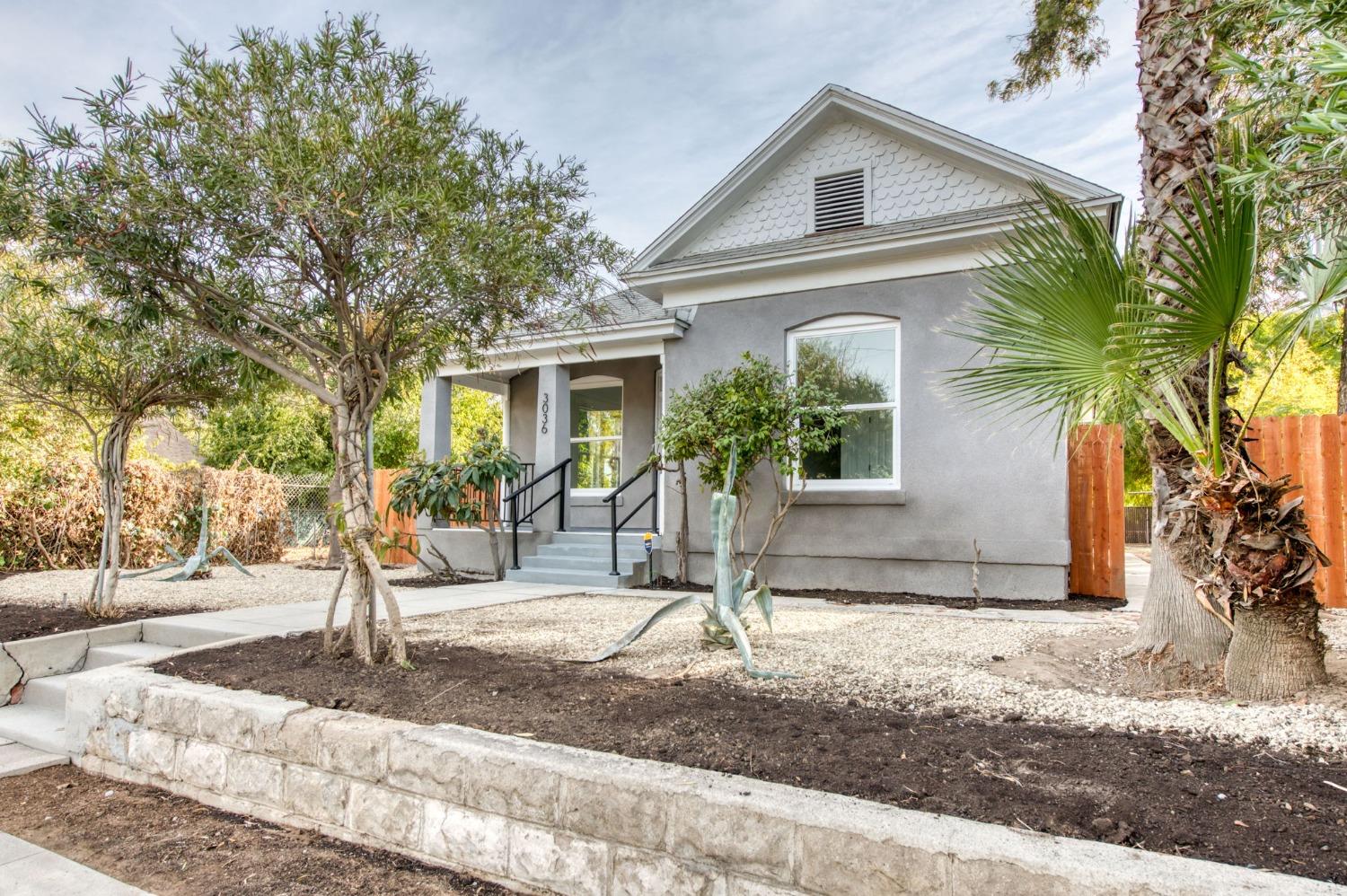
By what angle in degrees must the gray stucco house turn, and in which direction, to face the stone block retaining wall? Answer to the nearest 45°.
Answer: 0° — it already faces it

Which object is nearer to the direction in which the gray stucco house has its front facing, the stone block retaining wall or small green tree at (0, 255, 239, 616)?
the stone block retaining wall

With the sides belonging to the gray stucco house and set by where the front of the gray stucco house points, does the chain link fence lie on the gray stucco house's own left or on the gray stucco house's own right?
on the gray stucco house's own right

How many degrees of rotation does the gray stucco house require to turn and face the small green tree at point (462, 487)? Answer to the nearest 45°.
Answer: approximately 90° to its right

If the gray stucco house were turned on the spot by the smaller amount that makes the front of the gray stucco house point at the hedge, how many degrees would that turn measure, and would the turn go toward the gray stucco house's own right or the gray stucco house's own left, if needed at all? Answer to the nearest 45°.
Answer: approximately 90° to the gray stucco house's own right

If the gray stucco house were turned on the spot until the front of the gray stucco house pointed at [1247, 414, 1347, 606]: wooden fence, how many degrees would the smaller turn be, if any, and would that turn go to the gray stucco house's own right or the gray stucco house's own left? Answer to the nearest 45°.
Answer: approximately 90° to the gray stucco house's own left

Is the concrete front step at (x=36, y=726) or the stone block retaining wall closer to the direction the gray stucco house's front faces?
the stone block retaining wall

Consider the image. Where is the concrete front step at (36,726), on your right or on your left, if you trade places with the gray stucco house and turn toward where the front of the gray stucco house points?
on your right

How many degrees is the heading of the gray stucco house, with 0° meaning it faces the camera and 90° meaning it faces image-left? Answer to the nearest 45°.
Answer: approximately 0°

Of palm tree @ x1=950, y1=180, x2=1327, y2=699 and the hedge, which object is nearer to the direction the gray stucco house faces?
the palm tree

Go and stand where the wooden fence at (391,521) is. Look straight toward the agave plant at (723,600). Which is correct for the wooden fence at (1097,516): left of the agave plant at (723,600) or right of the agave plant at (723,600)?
left

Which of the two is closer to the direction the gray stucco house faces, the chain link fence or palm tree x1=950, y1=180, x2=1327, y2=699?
the palm tree
